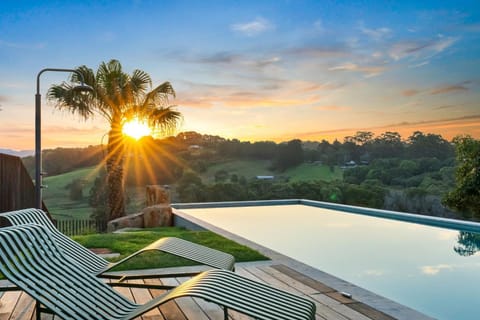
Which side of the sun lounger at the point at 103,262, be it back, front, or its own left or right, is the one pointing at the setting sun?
left

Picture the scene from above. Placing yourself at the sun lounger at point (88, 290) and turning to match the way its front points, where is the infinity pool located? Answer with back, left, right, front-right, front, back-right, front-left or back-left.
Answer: front-left

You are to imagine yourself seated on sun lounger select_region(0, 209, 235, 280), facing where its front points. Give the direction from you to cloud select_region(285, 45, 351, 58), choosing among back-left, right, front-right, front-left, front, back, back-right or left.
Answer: front-left

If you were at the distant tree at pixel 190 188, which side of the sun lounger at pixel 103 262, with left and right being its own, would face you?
left

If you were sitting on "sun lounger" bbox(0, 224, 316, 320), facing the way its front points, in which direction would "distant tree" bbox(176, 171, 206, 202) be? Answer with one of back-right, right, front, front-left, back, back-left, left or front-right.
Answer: left

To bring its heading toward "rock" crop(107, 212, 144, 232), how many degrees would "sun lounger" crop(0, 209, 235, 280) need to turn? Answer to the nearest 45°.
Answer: approximately 90° to its left

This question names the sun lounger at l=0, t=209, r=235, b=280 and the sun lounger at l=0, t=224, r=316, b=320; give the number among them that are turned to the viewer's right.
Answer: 2

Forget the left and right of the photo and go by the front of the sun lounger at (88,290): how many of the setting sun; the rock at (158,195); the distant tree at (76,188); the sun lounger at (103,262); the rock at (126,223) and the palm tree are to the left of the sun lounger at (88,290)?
6

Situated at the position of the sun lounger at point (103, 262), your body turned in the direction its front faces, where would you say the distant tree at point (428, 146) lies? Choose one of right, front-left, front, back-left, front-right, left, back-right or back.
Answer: front-left

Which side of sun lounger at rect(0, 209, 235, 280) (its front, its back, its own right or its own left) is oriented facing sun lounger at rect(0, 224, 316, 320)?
right

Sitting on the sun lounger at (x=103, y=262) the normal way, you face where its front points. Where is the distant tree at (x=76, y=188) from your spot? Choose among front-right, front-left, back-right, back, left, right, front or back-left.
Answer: left

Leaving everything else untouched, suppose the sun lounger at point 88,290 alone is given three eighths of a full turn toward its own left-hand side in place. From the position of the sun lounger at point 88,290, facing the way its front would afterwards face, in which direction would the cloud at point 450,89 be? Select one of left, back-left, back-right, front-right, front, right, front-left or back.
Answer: right

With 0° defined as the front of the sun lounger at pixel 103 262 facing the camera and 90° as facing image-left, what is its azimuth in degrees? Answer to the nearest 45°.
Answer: approximately 270°

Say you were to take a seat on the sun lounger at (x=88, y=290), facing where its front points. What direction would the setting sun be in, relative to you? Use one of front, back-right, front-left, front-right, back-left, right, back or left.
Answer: left

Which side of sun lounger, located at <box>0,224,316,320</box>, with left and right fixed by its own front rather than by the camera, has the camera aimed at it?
right

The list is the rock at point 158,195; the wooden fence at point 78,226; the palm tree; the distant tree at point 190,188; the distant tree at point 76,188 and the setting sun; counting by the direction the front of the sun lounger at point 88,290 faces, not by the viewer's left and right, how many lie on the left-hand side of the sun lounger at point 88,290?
6

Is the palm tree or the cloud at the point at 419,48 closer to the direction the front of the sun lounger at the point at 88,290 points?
the cloud

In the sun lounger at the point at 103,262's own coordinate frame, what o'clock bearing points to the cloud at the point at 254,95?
The cloud is roughly at 10 o'clock from the sun lounger.
